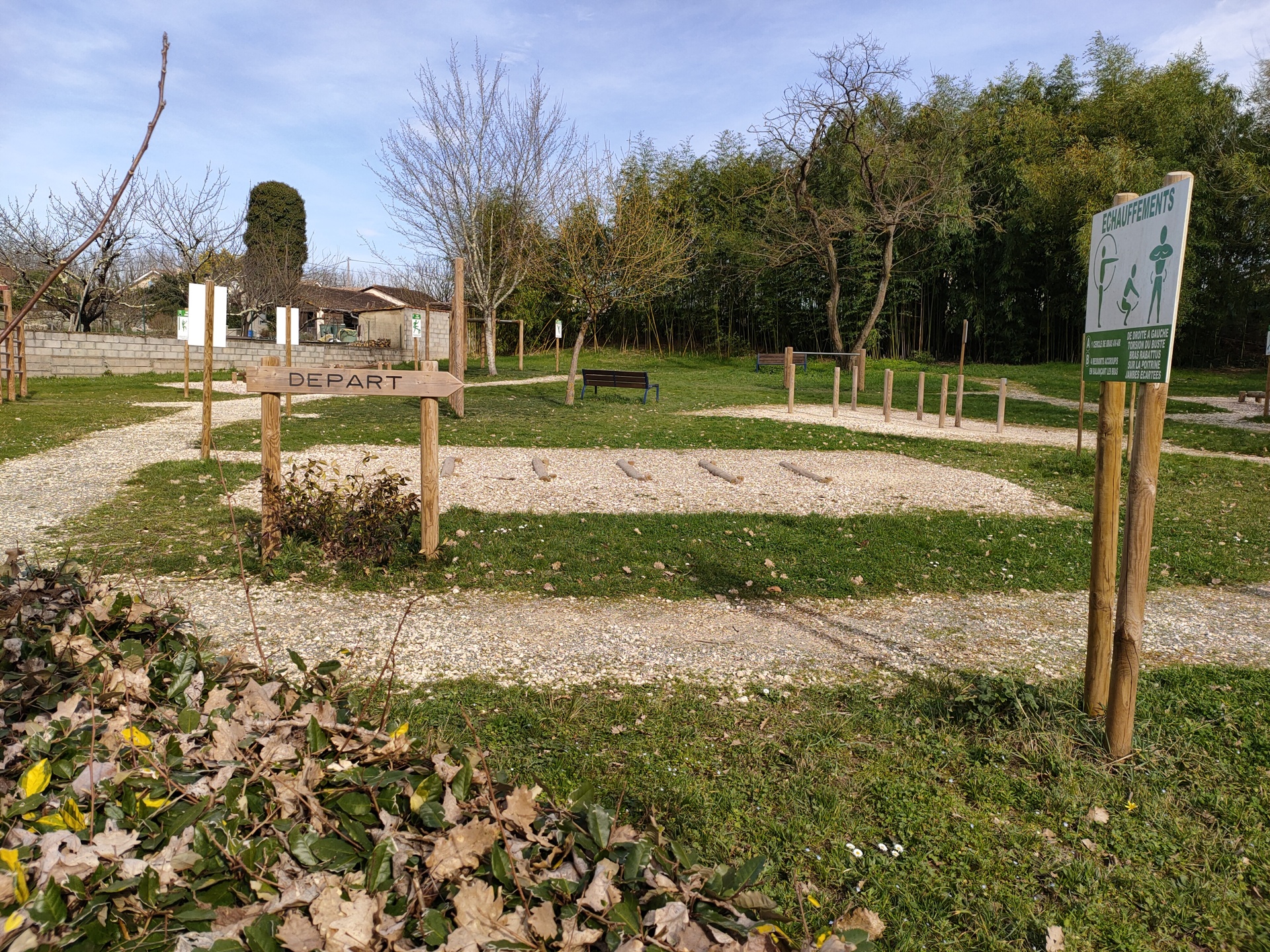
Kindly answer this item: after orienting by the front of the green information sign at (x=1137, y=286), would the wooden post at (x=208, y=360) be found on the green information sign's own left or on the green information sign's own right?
on the green information sign's own right

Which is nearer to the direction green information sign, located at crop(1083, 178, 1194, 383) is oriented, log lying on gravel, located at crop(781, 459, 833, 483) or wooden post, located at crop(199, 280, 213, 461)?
the wooden post

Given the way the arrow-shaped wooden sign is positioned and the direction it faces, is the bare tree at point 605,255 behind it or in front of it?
behind

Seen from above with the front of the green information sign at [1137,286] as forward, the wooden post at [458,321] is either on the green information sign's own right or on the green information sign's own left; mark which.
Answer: on the green information sign's own right

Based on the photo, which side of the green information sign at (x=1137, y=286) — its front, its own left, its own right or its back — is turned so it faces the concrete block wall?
right
